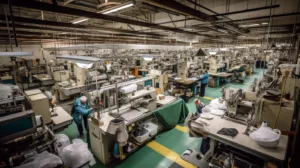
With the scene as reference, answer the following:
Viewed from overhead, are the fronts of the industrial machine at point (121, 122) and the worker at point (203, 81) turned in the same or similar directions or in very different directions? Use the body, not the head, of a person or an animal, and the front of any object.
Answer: very different directions

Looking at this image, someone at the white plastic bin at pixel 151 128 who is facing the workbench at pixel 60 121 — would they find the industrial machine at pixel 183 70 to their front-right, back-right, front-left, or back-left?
back-right

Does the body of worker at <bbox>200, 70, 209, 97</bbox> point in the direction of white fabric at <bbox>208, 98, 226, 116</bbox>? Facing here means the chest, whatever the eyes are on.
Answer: no

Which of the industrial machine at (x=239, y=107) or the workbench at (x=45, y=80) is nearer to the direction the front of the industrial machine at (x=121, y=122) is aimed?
the industrial machine

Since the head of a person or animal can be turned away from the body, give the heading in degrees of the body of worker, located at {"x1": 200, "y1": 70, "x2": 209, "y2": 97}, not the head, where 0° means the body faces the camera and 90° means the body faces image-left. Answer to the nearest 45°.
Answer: approximately 90°

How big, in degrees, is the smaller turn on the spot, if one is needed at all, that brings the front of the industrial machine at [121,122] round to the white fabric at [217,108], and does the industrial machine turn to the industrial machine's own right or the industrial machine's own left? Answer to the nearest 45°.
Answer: approximately 45° to the industrial machine's own left

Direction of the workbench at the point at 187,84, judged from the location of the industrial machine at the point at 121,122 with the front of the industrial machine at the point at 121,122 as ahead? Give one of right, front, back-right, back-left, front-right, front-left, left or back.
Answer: left

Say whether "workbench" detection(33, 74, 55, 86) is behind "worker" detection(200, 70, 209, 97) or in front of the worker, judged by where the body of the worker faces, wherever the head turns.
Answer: in front

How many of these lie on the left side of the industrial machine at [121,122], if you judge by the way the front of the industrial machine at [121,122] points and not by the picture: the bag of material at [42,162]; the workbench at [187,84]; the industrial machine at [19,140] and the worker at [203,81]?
2

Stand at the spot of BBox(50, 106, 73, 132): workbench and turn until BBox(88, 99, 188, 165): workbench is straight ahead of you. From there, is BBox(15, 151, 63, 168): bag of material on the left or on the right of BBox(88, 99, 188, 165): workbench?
right

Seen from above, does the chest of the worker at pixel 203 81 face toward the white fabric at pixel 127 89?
no
